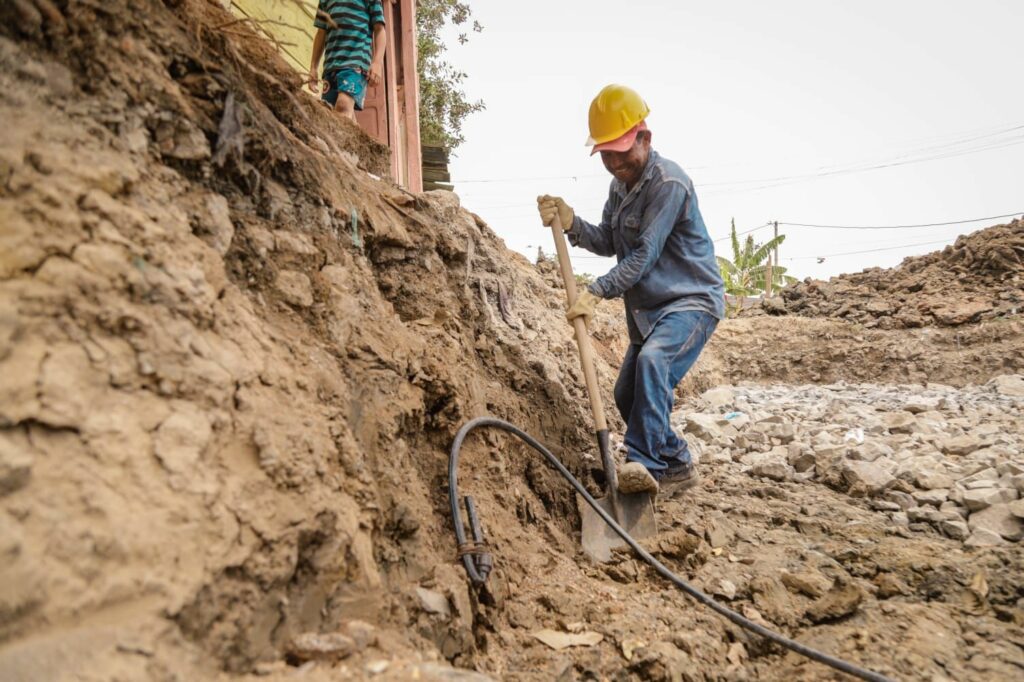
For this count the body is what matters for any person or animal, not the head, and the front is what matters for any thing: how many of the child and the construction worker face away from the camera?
0

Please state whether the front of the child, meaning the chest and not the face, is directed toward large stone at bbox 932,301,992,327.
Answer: no

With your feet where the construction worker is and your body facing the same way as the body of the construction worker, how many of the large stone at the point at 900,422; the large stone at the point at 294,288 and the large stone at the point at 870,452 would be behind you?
2

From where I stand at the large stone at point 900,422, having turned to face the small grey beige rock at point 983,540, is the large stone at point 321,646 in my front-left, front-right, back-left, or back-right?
front-right

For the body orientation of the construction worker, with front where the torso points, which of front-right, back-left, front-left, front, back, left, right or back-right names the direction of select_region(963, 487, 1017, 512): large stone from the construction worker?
back-left

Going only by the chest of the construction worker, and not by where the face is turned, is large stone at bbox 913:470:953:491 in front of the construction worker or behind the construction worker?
behind

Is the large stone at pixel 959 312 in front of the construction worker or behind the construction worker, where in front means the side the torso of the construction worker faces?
behind

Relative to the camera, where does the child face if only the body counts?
toward the camera

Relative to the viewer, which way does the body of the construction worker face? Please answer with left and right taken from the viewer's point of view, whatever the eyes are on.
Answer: facing the viewer and to the left of the viewer

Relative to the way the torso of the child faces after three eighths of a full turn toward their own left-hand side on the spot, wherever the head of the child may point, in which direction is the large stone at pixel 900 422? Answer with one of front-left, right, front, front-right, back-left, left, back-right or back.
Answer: front-right

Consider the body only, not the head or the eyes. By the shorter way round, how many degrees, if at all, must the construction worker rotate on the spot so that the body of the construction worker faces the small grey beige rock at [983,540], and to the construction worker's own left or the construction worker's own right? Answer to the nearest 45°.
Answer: approximately 135° to the construction worker's own left

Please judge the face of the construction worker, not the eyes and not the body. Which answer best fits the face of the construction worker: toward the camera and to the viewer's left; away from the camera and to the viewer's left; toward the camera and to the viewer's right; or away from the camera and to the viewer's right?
toward the camera and to the viewer's left

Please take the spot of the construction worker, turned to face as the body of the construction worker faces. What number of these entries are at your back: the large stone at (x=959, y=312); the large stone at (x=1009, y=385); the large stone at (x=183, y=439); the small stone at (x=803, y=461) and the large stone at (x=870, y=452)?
4

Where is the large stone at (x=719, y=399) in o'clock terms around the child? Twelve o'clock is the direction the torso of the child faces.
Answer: The large stone is roughly at 8 o'clock from the child.

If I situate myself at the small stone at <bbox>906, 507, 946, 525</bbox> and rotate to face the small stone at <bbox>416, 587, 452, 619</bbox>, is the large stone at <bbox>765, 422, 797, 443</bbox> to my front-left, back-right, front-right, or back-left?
back-right
